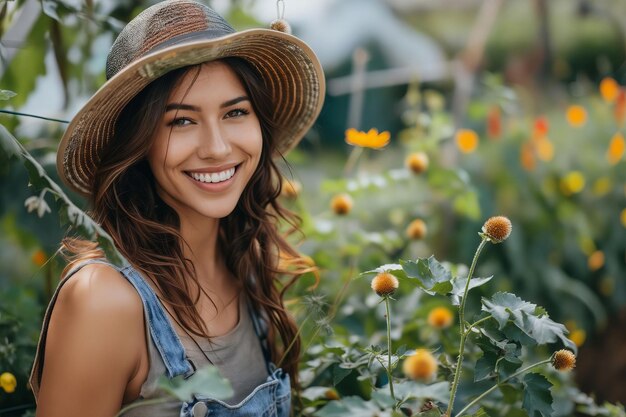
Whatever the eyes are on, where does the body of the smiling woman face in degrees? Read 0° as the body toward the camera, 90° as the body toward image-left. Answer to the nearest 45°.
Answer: approximately 315°

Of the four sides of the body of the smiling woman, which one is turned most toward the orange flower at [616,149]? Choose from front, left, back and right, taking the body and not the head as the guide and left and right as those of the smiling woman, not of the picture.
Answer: left

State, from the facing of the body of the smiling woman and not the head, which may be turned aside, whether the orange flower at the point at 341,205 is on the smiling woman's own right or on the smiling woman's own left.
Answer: on the smiling woman's own left

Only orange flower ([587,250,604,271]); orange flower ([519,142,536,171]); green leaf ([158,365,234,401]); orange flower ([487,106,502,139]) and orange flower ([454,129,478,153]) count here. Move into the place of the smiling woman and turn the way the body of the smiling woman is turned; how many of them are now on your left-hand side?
4

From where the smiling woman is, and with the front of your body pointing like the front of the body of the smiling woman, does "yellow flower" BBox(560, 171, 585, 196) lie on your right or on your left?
on your left

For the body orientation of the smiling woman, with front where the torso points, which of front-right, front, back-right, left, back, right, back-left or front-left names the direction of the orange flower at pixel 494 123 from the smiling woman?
left

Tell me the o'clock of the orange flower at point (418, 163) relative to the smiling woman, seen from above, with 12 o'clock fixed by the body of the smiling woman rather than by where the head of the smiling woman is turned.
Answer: The orange flower is roughly at 9 o'clock from the smiling woman.

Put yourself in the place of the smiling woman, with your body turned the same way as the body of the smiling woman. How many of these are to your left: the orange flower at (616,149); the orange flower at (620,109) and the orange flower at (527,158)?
3

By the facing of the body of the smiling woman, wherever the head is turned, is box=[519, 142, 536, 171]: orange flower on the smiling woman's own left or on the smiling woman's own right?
on the smiling woman's own left

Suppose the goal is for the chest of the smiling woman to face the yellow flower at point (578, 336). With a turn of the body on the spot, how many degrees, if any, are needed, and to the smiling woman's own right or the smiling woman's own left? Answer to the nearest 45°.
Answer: approximately 90° to the smiling woman's own left

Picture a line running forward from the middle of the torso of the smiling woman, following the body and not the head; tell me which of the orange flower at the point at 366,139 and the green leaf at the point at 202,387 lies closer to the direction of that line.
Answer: the green leaf

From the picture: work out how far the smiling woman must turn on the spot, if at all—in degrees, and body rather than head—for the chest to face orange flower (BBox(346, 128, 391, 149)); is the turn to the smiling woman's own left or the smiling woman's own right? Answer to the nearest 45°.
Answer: approximately 90° to the smiling woman's own left

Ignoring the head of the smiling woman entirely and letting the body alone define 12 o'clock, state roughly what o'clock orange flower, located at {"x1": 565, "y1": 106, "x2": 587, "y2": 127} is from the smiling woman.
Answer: The orange flower is roughly at 9 o'clock from the smiling woman.
